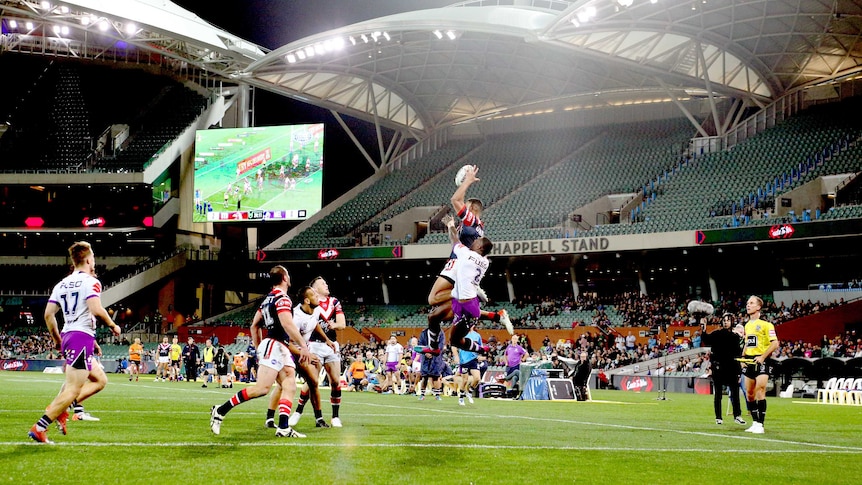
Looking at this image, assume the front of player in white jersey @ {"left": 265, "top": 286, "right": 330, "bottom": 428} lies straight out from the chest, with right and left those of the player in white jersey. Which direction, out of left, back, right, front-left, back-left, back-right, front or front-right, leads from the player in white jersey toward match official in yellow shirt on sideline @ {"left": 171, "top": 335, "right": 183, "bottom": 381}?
back-left

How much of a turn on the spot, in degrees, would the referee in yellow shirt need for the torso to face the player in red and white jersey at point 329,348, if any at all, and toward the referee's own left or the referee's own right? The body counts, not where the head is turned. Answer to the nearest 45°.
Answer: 0° — they already face them

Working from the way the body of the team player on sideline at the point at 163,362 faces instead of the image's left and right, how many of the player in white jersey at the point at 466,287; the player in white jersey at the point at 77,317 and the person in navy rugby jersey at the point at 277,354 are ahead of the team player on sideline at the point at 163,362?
3

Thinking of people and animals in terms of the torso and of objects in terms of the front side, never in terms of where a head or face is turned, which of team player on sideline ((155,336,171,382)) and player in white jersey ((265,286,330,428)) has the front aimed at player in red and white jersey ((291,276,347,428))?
the team player on sideline

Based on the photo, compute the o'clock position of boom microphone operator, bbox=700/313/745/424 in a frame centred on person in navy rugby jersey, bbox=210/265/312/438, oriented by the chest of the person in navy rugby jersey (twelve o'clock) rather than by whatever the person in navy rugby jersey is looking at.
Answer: The boom microphone operator is roughly at 1 o'clock from the person in navy rugby jersey.

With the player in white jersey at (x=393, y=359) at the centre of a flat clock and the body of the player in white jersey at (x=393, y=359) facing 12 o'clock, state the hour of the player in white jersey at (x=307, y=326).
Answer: the player in white jersey at (x=307, y=326) is roughly at 12 o'clock from the player in white jersey at (x=393, y=359).

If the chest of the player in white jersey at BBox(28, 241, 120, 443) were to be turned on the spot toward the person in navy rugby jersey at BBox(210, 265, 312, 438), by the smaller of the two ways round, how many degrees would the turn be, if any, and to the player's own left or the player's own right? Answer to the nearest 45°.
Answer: approximately 45° to the player's own right

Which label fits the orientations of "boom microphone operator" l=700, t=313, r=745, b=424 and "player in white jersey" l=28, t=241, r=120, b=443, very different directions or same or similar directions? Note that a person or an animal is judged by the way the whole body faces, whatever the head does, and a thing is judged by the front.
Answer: very different directions
